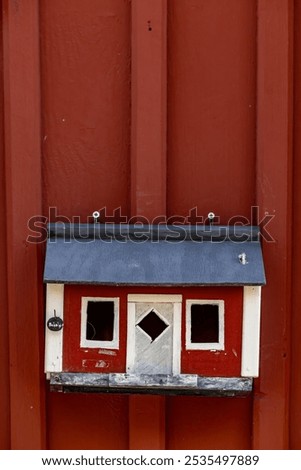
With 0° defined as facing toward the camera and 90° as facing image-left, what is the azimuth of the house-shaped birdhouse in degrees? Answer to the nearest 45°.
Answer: approximately 0°
